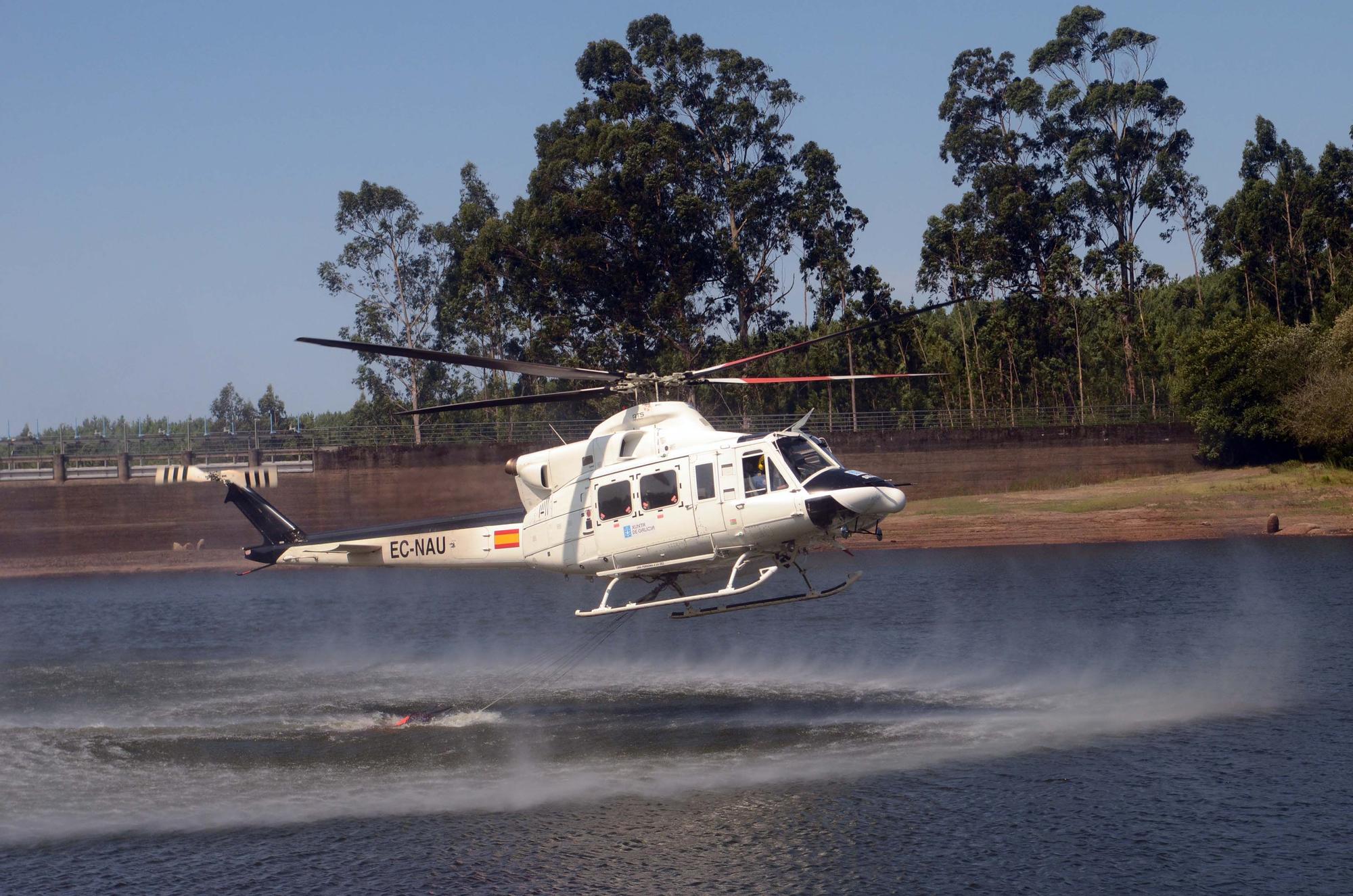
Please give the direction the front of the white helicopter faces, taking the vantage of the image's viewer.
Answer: facing the viewer and to the right of the viewer
